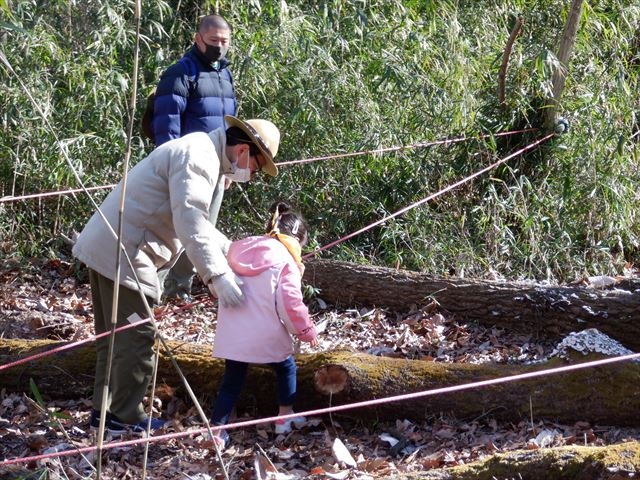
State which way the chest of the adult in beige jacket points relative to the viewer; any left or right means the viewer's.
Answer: facing to the right of the viewer

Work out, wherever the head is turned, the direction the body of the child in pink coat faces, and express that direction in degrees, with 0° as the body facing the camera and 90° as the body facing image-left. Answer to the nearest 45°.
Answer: approximately 225°

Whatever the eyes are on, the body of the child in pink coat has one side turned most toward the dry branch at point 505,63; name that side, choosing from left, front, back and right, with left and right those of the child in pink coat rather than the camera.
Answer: front

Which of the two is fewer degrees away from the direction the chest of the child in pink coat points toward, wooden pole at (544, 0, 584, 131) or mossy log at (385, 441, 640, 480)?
the wooden pole

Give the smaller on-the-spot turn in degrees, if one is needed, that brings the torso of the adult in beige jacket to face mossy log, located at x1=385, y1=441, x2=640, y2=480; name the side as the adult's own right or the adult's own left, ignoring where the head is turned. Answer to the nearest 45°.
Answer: approximately 45° to the adult's own right

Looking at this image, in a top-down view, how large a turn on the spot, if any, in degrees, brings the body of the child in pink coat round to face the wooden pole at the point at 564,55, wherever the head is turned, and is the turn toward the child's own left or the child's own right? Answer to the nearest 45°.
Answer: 0° — they already face it

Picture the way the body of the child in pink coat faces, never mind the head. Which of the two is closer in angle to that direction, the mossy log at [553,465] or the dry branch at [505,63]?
the dry branch

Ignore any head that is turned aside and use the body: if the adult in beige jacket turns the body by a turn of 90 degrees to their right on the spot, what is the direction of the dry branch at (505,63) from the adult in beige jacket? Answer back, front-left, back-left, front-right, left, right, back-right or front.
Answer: back-left

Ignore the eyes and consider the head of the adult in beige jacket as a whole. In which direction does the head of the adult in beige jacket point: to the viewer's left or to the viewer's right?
to the viewer's right

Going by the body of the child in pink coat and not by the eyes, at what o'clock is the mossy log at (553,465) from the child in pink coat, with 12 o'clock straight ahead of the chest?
The mossy log is roughly at 3 o'clock from the child in pink coat.

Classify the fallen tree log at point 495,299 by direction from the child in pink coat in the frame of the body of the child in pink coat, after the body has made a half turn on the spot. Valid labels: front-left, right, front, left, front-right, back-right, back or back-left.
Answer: back

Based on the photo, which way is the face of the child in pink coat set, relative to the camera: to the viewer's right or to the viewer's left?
to the viewer's right
